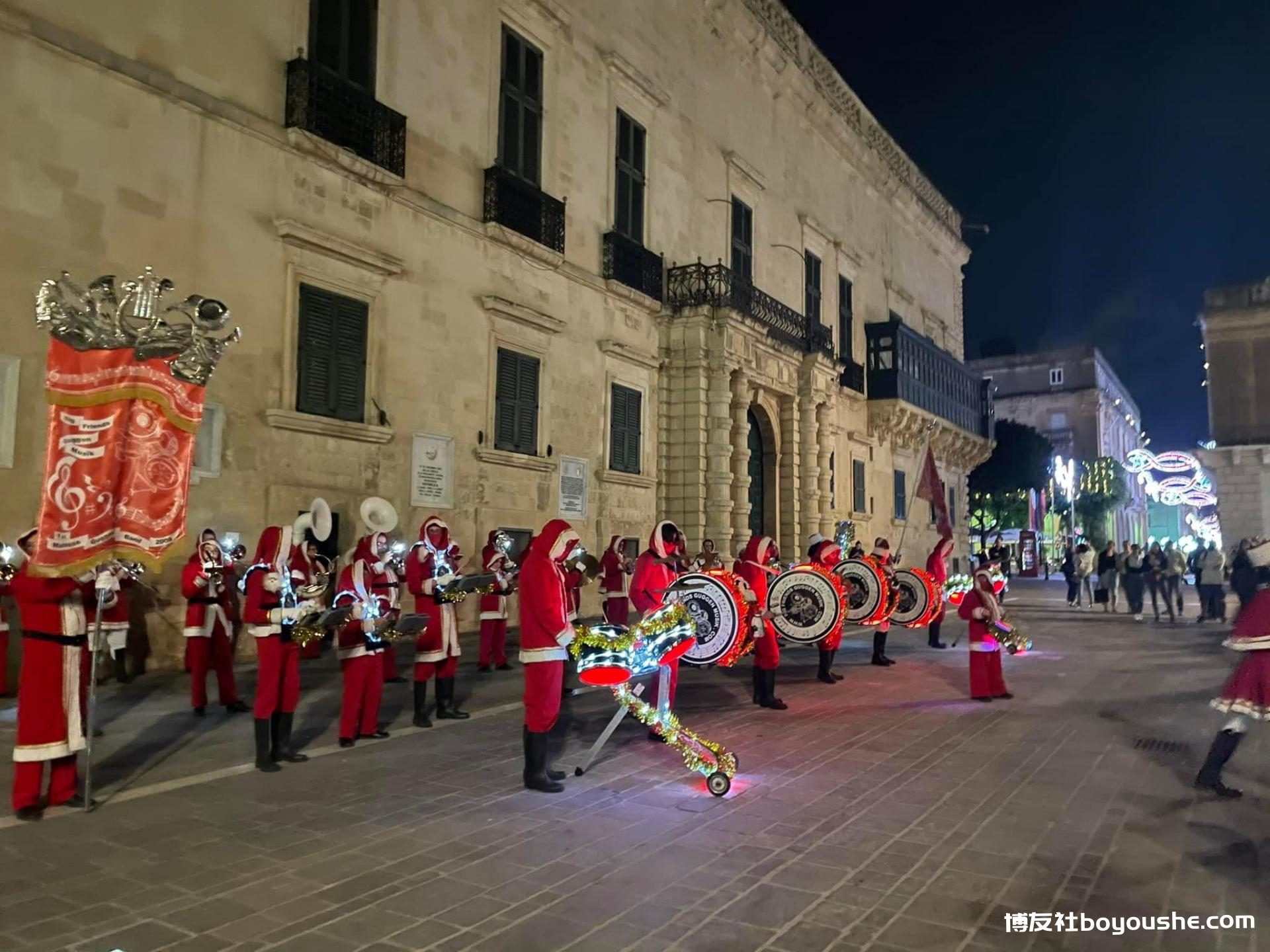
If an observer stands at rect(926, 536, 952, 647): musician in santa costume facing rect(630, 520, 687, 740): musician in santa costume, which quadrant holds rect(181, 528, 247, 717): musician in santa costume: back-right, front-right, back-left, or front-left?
front-right

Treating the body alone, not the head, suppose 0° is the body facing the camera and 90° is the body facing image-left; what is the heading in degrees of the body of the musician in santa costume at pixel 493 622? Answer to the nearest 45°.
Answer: approximately 315°

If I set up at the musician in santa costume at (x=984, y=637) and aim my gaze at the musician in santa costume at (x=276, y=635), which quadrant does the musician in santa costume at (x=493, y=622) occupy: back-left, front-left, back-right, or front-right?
front-right

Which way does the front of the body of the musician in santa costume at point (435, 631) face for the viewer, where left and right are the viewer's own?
facing the viewer and to the right of the viewer

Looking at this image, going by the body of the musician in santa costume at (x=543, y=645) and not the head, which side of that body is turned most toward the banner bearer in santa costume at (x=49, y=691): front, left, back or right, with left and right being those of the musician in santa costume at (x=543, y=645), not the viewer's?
back

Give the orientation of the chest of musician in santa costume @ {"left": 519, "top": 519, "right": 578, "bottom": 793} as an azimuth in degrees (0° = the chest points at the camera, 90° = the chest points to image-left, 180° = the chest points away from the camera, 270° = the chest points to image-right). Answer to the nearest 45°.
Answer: approximately 270°

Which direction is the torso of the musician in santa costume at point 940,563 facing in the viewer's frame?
to the viewer's right

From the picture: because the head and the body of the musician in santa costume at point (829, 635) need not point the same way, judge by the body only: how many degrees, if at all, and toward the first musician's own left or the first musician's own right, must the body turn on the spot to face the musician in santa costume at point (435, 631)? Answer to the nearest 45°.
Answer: approximately 135° to the first musician's own right

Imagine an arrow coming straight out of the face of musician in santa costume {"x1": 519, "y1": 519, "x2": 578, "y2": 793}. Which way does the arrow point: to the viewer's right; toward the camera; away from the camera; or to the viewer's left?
to the viewer's right

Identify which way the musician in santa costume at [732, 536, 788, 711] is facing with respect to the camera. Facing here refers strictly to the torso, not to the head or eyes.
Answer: to the viewer's right

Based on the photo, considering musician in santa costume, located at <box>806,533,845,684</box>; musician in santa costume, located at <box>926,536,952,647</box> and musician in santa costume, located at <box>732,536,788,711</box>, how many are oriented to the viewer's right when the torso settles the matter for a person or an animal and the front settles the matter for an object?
3

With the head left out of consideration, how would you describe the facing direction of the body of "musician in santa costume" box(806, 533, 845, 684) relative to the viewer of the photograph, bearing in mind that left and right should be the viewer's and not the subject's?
facing to the right of the viewer

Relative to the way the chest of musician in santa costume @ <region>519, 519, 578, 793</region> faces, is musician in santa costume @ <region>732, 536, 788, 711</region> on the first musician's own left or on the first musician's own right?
on the first musician's own left
